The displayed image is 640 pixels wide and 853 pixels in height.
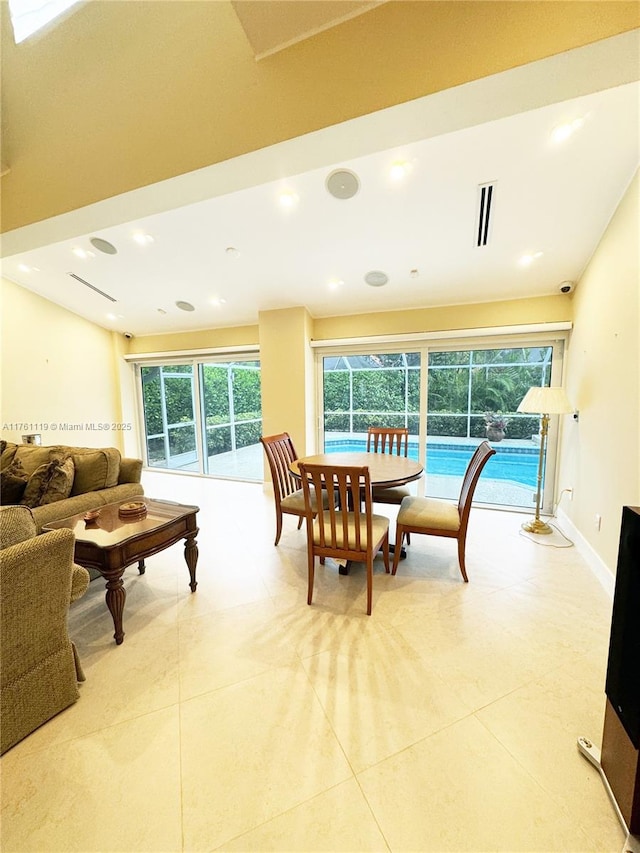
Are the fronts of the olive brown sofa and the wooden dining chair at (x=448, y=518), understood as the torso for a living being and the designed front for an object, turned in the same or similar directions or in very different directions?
very different directions

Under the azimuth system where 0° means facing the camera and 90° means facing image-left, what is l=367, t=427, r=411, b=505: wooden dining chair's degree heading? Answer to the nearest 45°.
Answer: approximately 0°

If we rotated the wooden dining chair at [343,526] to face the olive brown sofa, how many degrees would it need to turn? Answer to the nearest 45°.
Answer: approximately 135° to its left

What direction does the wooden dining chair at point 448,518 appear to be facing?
to the viewer's left

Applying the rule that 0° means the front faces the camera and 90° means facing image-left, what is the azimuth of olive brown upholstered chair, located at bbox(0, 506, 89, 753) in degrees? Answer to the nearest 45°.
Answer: approximately 225°

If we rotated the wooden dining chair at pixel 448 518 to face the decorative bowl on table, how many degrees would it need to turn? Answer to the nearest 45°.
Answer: approximately 45° to its left

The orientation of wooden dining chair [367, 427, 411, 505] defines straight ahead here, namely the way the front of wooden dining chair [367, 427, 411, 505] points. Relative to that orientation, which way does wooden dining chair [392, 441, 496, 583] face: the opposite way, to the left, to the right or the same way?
to the right

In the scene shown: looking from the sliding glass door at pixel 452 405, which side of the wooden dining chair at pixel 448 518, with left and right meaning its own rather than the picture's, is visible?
right
